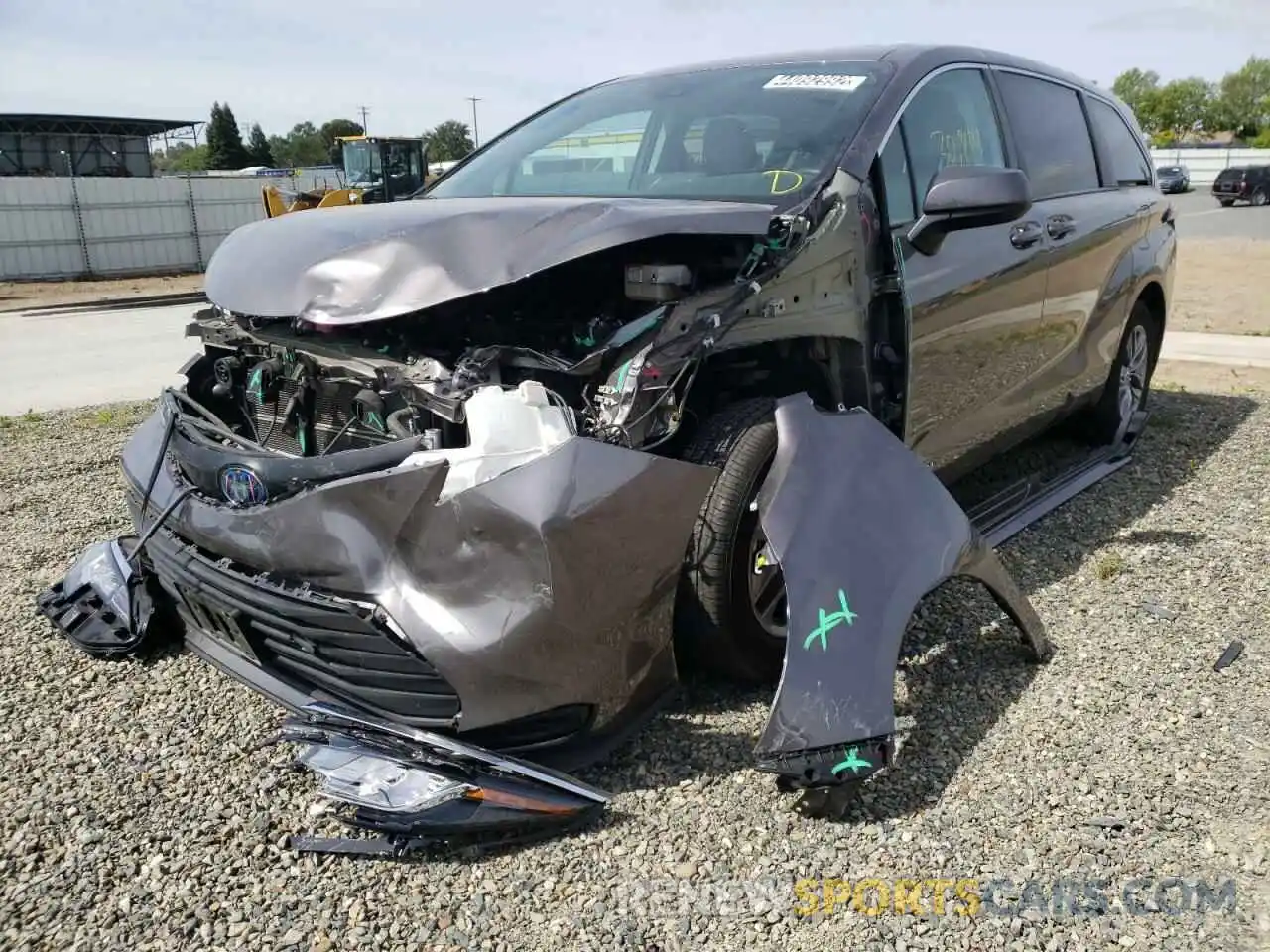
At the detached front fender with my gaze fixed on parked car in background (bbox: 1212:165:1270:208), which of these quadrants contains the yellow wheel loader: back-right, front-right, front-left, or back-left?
front-left

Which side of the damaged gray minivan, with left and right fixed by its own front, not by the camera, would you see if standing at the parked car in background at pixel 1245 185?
back

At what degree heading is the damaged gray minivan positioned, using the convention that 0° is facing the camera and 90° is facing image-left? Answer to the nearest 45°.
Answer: approximately 45°

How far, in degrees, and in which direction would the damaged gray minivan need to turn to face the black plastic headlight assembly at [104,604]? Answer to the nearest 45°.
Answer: approximately 45° to its right

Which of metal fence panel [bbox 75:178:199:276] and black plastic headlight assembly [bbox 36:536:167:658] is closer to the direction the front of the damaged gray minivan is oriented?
the black plastic headlight assembly

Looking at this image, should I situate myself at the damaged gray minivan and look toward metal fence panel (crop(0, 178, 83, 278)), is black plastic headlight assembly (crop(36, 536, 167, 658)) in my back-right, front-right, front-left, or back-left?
front-left

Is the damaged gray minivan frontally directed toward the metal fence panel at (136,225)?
no

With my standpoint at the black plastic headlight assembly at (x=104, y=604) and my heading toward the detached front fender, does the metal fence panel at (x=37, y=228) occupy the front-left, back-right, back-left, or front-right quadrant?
back-left

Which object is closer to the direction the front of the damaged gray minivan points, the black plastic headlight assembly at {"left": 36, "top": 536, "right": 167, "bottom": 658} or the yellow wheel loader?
the black plastic headlight assembly

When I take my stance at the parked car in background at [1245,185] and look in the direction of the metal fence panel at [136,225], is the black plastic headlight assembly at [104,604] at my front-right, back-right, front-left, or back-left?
front-left

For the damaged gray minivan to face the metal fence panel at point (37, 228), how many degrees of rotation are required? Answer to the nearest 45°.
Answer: approximately 90° to its right

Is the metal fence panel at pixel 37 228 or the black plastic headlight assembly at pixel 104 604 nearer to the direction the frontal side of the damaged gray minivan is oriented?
the black plastic headlight assembly

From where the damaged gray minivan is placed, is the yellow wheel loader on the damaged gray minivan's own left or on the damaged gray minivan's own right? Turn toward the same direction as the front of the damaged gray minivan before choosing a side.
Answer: on the damaged gray minivan's own right

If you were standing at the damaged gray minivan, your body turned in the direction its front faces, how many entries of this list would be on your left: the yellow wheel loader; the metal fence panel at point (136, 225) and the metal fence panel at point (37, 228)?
0
